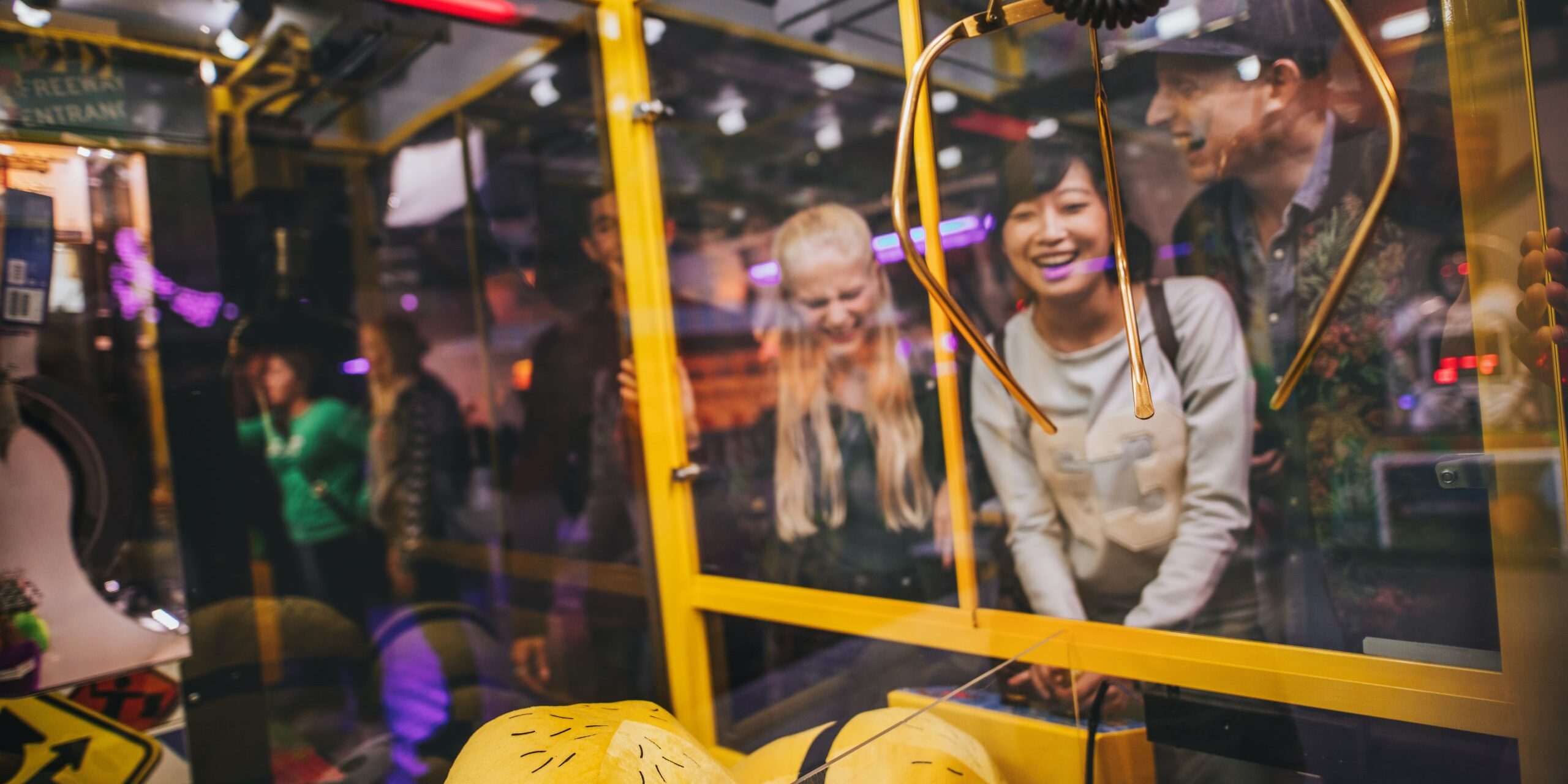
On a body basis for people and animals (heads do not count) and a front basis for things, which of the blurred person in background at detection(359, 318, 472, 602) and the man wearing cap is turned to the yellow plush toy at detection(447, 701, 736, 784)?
the man wearing cap

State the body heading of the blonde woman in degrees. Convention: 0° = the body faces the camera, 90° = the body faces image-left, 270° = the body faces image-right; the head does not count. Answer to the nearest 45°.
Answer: approximately 0°

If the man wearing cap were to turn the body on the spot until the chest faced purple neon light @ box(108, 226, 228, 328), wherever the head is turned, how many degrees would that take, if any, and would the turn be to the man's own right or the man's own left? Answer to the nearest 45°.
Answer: approximately 45° to the man's own right

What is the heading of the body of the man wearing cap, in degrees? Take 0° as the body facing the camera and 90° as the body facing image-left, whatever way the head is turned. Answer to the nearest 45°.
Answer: approximately 45°

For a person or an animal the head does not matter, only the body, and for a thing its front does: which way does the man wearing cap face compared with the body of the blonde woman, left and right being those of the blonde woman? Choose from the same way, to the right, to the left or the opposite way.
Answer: to the right

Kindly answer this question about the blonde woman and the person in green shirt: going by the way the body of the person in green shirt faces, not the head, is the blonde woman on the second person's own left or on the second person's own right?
on the second person's own left
